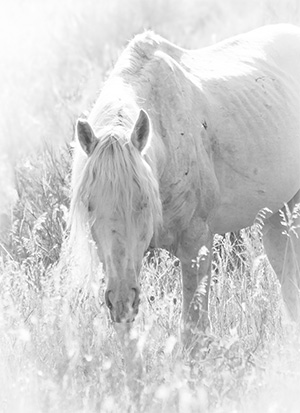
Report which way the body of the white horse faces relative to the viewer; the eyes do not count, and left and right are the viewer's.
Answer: facing the viewer and to the left of the viewer
